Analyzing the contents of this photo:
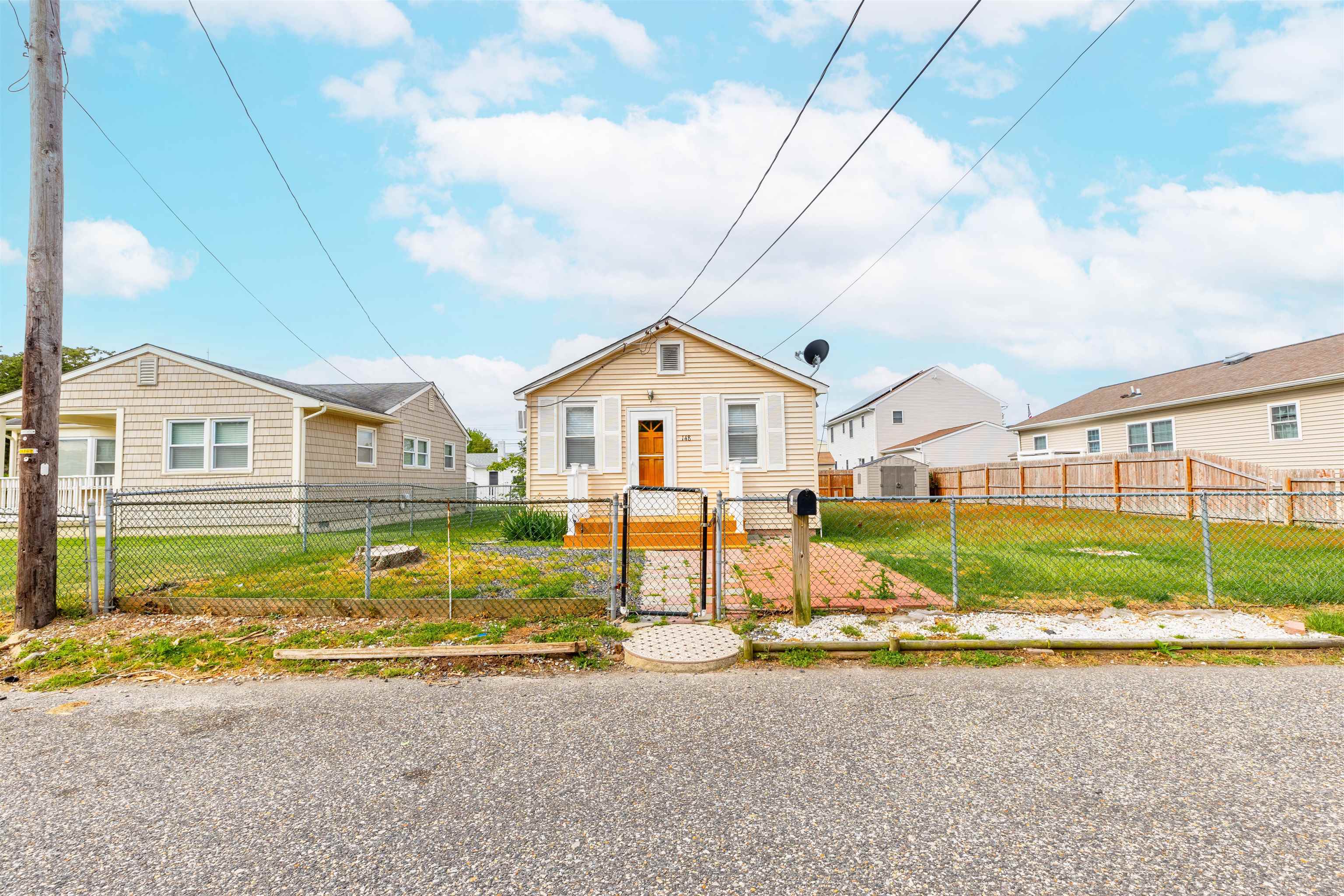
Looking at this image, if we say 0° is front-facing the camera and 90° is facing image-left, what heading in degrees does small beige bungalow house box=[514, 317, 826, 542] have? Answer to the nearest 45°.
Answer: approximately 0°

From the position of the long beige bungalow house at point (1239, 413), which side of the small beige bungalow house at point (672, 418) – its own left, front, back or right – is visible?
left

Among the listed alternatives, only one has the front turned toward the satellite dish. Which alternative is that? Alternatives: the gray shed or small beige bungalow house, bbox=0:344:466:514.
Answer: the gray shed

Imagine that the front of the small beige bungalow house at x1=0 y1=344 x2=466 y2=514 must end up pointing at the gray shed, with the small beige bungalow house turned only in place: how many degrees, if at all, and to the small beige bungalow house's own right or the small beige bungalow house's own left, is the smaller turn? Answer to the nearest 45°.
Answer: approximately 135° to the small beige bungalow house's own left

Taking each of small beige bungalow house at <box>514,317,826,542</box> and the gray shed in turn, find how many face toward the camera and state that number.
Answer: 2

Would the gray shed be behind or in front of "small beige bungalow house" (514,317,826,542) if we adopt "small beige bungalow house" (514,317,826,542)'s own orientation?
behind

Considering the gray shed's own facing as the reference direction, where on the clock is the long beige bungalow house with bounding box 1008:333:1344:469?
The long beige bungalow house is roughly at 10 o'clock from the gray shed.

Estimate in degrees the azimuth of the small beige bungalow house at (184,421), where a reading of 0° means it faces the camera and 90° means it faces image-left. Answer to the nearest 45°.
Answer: approximately 45°

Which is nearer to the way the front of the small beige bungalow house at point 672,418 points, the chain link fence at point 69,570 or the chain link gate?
the chain link gate

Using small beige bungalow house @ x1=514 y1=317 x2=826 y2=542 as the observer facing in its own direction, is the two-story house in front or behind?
behind
